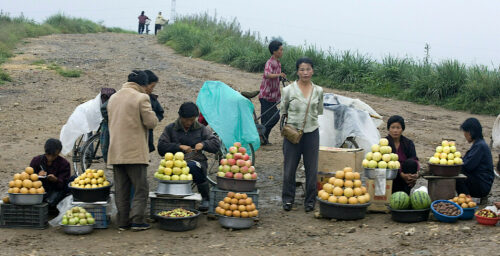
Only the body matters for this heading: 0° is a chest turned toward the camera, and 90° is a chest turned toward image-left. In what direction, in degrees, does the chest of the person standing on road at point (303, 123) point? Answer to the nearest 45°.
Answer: approximately 0°

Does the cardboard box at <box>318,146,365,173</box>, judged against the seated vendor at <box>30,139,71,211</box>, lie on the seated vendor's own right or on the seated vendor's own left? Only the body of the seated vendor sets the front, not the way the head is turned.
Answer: on the seated vendor's own left

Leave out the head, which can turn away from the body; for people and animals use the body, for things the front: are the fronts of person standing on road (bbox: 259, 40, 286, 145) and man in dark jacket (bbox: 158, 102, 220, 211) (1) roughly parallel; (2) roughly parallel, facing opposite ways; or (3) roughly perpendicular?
roughly perpendicular

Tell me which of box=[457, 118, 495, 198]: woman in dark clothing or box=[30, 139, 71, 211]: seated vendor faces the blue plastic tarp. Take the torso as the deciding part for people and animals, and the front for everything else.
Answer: the woman in dark clothing

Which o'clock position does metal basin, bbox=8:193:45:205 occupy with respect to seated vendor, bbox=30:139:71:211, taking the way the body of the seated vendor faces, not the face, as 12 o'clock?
The metal basin is roughly at 1 o'clock from the seated vendor.

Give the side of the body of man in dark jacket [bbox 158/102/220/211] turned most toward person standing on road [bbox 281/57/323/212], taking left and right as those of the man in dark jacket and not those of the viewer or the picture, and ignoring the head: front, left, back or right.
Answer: left

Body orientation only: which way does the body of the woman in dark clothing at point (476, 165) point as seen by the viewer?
to the viewer's left

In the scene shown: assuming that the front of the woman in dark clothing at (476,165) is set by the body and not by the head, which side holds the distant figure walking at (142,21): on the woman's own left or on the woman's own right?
on the woman's own right

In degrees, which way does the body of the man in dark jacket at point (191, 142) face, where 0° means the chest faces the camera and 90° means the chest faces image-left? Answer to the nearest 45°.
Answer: approximately 0°

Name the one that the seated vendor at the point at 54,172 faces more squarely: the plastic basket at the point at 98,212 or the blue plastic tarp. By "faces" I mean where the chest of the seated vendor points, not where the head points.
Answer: the plastic basket

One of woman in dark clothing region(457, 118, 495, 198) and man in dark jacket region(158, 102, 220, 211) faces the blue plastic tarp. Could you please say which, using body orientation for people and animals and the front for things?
the woman in dark clothing

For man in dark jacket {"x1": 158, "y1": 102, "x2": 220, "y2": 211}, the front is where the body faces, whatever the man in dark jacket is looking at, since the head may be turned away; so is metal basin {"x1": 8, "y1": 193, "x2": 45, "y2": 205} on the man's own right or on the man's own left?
on the man's own right
